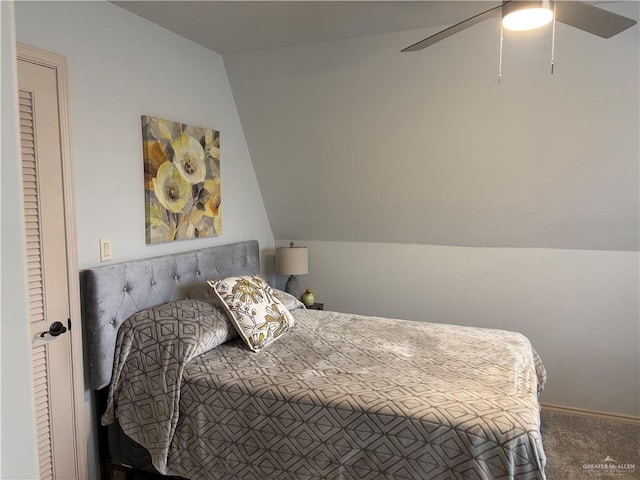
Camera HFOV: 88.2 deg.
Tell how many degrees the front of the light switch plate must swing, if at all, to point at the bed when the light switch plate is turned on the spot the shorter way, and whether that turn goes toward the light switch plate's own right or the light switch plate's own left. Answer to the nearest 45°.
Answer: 0° — it already faces it

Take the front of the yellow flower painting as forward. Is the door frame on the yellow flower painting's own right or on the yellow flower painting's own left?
on the yellow flower painting's own right

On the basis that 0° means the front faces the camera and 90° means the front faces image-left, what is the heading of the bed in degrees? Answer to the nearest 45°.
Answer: approximately 315°

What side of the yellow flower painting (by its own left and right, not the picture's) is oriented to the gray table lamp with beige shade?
left

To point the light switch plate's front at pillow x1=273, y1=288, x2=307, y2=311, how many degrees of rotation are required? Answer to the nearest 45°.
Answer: approximately 45° to its left

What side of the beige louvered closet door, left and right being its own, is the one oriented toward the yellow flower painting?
left
